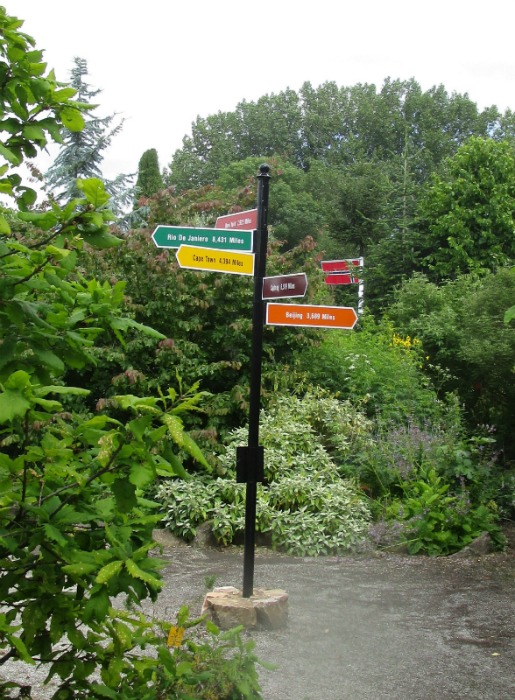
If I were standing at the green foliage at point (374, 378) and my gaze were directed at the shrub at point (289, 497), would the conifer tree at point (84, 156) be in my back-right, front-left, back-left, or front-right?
back-right

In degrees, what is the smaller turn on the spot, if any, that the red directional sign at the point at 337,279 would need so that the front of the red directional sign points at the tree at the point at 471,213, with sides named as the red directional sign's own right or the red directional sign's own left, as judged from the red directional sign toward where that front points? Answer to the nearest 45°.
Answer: approximately 180°
